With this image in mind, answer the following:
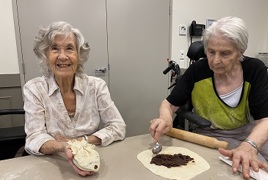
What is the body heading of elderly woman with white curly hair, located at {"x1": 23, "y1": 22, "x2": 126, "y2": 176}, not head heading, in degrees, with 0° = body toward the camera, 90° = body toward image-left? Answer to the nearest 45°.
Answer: approximately 0°

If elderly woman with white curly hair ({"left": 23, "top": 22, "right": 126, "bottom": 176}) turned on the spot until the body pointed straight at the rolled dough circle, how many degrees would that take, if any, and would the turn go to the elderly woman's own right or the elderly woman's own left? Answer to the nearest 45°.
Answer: approximately 45° to the elderly woman's own left

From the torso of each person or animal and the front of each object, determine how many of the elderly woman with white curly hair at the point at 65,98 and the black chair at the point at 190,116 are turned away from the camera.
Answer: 0

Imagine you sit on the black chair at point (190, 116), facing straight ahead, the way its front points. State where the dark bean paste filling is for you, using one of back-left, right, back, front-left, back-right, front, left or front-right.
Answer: front-left

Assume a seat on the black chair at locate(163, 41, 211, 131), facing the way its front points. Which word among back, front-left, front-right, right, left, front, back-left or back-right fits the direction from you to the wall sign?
back-right

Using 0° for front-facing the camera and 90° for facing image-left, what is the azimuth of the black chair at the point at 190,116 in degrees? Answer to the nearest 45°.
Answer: approximately 45°
